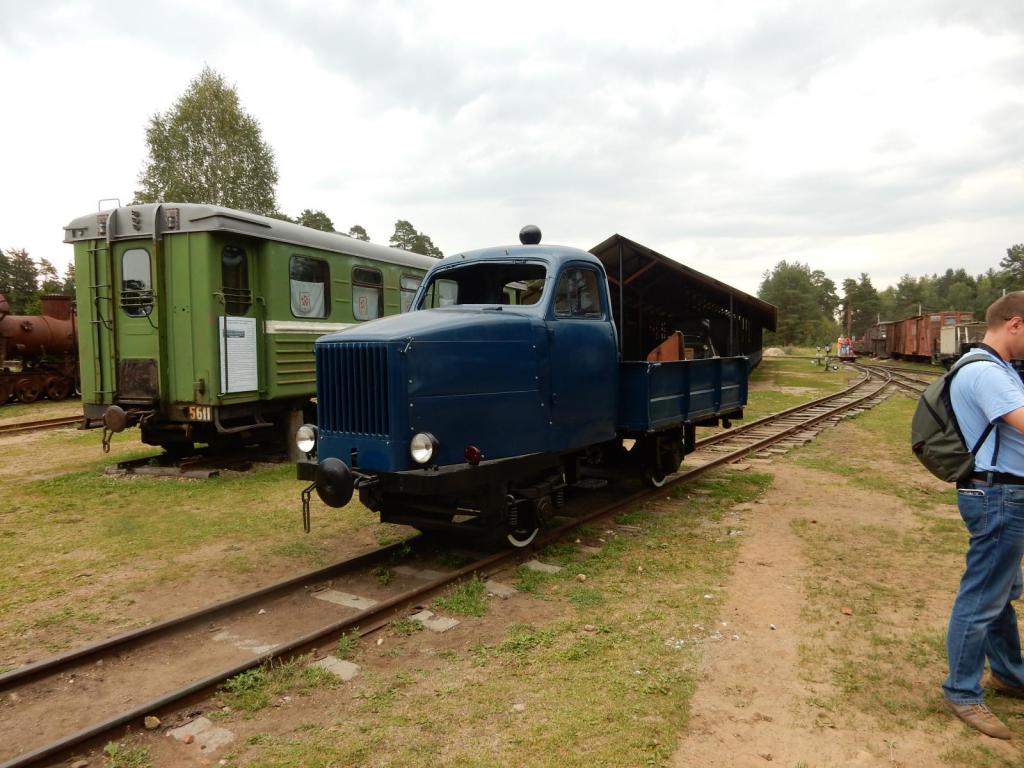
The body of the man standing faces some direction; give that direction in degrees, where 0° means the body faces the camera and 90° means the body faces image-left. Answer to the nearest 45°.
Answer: approximately 270°

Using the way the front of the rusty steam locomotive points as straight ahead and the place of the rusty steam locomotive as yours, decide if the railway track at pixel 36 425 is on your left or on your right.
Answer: on your right

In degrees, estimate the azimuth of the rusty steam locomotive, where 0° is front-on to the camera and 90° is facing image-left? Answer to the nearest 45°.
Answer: approximately 90°

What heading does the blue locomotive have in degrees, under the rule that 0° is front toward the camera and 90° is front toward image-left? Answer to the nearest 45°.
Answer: approximately 45°

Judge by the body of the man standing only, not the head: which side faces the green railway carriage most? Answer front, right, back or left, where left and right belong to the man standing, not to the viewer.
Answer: back

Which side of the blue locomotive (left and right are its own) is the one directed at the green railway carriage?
right

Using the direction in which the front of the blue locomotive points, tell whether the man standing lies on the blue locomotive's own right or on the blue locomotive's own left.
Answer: on the blue locomotive's own left
